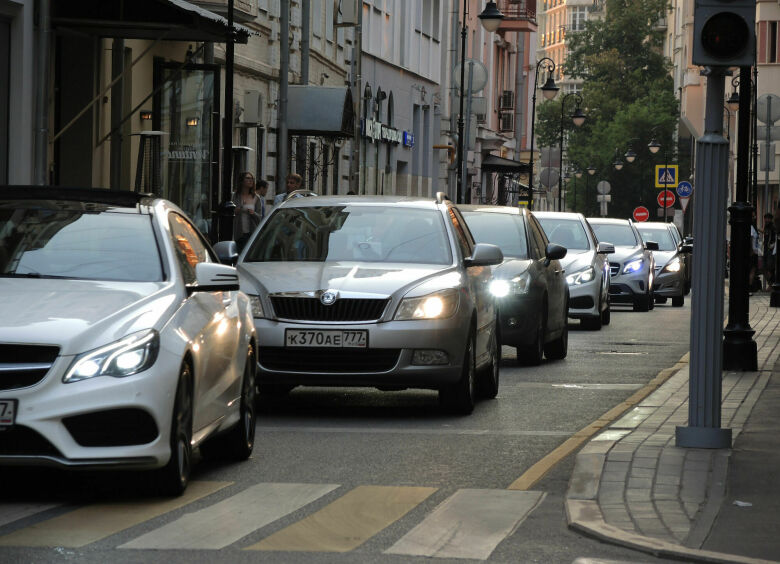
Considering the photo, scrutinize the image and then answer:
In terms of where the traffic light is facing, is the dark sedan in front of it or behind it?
behind

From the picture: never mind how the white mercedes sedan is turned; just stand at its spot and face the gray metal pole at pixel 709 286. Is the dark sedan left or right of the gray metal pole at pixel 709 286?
left

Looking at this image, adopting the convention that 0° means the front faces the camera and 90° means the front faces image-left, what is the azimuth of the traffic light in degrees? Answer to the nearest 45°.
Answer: approximately 0°

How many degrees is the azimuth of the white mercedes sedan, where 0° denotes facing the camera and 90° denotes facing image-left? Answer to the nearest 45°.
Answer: approximately 45°

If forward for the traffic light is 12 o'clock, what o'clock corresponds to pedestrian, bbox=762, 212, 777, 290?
The pedestrian is roughly at 6 o'clock from the traffic light.

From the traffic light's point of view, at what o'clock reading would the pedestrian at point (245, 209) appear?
The pedestrian is roughly at 5 o'clock from the traffic light.
